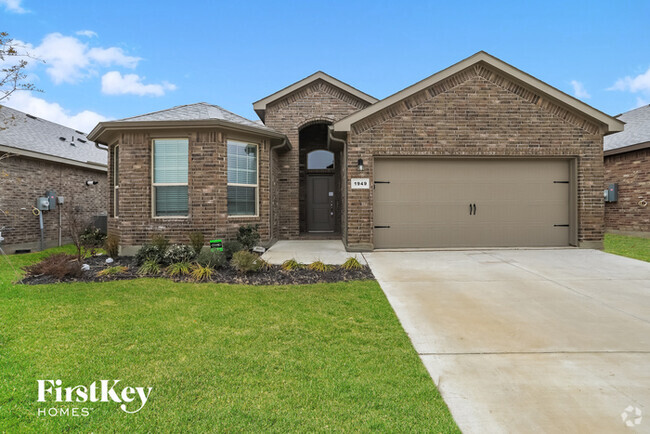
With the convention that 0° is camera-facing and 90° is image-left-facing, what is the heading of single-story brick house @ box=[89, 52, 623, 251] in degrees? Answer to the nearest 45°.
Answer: approximately 0°

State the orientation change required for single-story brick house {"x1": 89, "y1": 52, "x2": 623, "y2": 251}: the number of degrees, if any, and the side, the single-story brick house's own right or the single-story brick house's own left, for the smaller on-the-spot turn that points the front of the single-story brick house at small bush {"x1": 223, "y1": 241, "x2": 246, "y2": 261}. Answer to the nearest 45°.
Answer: approximately 90° to the single-story brick house's own right

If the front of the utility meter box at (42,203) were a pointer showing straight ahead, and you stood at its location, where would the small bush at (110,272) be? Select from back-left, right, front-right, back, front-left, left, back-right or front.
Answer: front-right

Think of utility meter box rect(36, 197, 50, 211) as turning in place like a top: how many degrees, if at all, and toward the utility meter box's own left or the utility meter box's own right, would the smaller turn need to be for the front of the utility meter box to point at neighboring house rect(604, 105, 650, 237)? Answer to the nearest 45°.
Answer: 0° — it already faces it

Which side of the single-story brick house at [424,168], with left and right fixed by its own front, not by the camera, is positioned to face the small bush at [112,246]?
right

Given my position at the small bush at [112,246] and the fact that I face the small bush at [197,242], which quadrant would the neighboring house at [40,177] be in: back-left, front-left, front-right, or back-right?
back-left

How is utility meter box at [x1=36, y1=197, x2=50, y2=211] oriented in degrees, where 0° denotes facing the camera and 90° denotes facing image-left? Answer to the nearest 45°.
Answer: approximately 315°

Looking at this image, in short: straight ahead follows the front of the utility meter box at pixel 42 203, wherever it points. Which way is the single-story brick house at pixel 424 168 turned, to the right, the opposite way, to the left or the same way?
to the right
